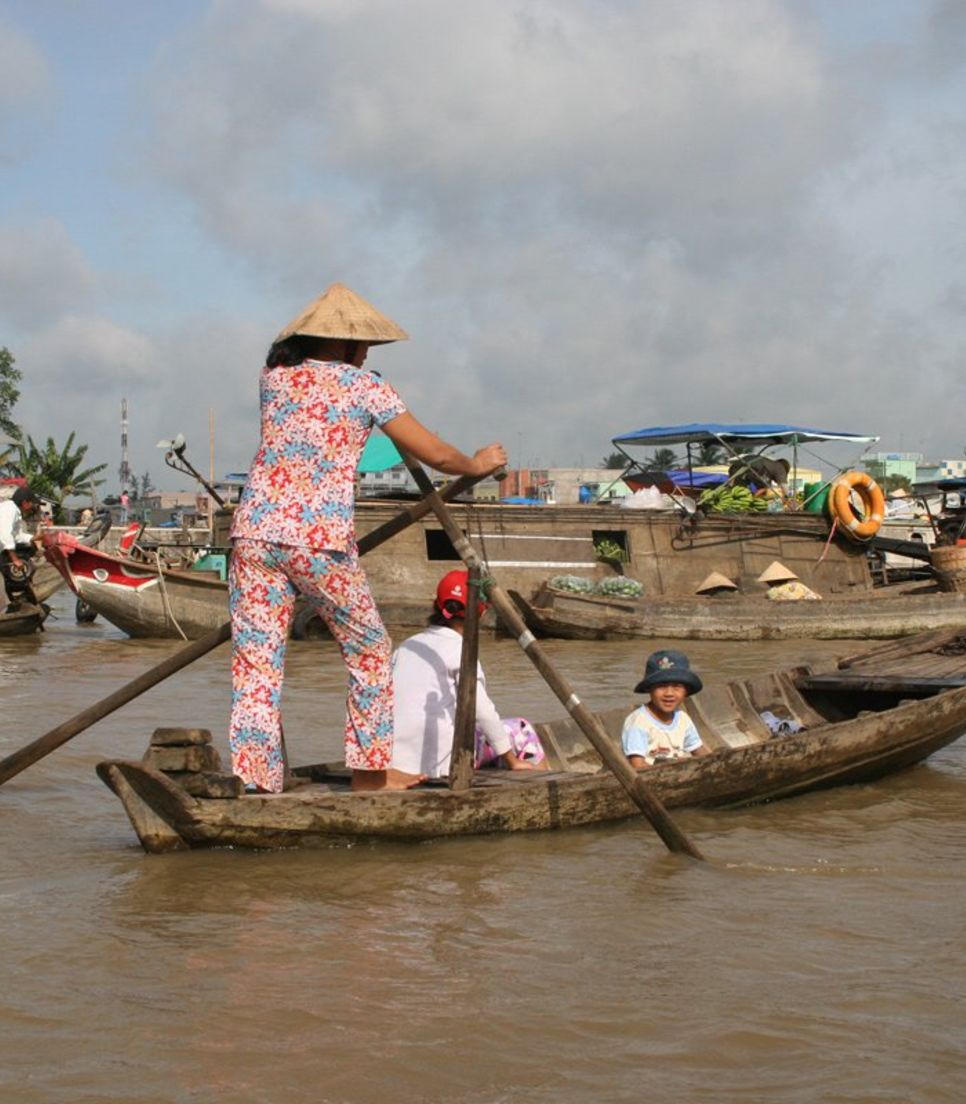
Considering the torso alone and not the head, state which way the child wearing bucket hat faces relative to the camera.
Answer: toward the camera

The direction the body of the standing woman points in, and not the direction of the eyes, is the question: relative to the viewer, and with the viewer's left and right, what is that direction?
facing away from the viewer and to the right of the viewer

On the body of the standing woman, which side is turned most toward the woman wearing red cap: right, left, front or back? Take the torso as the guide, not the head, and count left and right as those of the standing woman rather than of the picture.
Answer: front

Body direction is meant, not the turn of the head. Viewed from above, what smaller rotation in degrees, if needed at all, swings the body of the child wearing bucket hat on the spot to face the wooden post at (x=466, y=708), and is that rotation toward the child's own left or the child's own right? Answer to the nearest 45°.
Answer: approximately 45° to the child's own right

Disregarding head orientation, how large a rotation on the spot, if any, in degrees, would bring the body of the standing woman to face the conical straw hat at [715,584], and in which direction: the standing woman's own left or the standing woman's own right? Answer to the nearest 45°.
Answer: approximately 45° to the standing woman's own left

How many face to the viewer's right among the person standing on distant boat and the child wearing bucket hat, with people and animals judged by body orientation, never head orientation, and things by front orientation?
1

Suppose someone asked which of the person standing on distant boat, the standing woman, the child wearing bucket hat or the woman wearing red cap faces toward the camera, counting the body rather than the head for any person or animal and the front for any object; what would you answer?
the child wearing bucket hat

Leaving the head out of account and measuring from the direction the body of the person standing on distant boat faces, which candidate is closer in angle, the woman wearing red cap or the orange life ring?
the orange life ring

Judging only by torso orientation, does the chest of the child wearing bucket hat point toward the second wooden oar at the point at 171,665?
no

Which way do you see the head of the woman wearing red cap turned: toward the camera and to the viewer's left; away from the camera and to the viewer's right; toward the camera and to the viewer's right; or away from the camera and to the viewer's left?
away from the camera and to the viewer's right

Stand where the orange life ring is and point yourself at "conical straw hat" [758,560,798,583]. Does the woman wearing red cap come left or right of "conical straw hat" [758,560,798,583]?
left

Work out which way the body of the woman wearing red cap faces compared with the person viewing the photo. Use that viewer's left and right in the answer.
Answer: facing away from the viewer and to the right of the viewer

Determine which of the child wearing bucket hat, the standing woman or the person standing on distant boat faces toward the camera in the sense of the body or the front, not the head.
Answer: the child wearing bucket hat

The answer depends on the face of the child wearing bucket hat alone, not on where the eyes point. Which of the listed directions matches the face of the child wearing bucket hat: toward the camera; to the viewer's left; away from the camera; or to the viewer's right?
toward the camera

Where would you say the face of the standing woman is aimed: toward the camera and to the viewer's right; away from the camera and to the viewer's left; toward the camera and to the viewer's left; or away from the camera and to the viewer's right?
away from the camera and to the viewer's right

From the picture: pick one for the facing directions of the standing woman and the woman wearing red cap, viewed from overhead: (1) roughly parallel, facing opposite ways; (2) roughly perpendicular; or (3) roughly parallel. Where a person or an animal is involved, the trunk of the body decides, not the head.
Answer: roughly parallel

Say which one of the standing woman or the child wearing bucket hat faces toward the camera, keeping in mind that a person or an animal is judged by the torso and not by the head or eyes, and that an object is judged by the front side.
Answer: the child wearing bucket hat

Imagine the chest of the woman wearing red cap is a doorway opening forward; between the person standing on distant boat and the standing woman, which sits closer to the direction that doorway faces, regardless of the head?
the person standing on distant boat
